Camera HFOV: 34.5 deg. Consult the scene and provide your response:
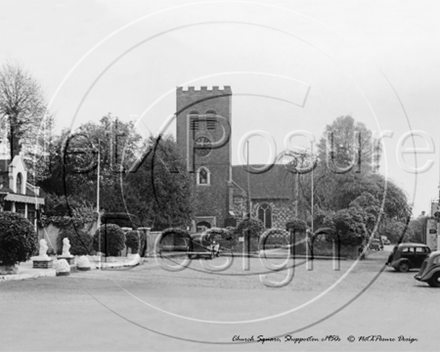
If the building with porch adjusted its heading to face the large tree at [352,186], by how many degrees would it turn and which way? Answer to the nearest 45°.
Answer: approximately 45° to its left

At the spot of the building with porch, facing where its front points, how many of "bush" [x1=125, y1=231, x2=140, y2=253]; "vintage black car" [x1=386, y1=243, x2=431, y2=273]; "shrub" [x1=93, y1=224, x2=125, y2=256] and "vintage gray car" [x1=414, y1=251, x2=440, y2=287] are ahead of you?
4

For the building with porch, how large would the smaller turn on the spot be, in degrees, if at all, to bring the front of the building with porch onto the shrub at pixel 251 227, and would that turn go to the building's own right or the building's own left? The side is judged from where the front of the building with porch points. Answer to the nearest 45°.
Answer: approximately 45° to the building's own left

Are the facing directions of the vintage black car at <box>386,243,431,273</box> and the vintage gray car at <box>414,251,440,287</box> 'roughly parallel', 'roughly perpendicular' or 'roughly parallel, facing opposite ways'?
roughly parallel

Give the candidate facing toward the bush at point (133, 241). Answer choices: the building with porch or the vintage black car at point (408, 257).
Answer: the building with porch

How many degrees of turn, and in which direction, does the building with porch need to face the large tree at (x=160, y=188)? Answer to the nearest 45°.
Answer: approximately 90° to its left

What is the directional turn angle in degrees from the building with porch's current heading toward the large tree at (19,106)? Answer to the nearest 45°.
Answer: approximately 135° to its left
